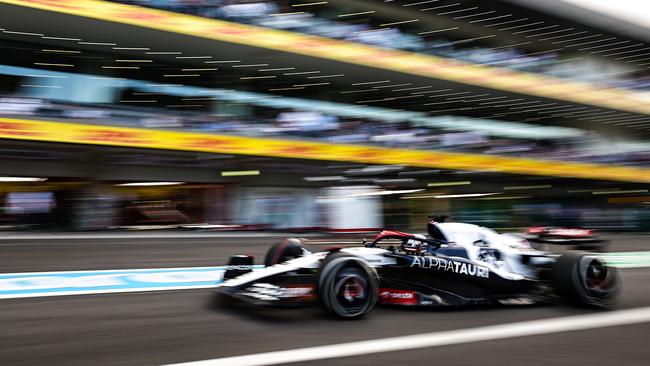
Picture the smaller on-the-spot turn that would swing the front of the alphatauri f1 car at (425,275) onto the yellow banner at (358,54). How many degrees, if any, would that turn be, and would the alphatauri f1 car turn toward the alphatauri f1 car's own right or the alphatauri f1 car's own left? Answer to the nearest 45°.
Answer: approximately 135° to the alphatauri f1 car's own right

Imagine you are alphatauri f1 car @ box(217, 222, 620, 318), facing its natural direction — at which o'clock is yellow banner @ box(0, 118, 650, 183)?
The yellow banner is roughly at 4 o'clock from the alphatauri f1 car.

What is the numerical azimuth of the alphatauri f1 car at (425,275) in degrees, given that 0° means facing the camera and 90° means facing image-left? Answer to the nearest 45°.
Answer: approximately 45°
